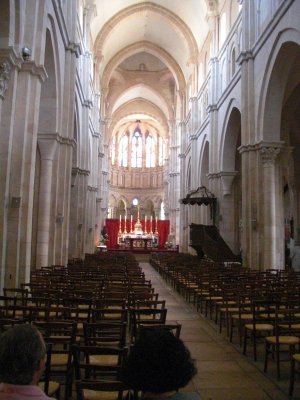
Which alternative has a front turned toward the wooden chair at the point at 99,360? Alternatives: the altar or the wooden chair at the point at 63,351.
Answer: the altar

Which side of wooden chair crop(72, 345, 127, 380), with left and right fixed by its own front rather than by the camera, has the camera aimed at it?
back

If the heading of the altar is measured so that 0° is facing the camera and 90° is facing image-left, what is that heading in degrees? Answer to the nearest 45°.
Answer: approximately 0°

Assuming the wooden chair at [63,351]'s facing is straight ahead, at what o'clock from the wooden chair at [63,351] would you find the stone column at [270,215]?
The stone column is roughly at 1 o'clock from the wooden chair.

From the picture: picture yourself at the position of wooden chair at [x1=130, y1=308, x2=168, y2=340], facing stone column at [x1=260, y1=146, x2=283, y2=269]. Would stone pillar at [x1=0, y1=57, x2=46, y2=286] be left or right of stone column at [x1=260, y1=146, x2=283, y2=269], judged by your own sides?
left

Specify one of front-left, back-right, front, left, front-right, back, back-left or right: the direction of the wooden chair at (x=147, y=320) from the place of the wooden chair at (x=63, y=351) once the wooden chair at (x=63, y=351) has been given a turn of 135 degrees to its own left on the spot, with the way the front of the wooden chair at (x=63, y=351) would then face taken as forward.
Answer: back

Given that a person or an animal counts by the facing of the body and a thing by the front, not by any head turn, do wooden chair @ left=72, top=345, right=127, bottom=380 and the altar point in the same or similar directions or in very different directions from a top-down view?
very different directions

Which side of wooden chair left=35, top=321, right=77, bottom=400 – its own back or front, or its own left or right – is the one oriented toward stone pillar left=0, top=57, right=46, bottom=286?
front

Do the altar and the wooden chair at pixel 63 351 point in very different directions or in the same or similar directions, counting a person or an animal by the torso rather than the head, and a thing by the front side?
very different directions

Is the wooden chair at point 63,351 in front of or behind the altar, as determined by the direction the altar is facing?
in front

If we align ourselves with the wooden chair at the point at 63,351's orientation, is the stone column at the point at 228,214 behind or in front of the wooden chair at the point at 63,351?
in front

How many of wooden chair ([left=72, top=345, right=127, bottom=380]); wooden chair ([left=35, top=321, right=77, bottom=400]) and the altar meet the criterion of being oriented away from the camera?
2

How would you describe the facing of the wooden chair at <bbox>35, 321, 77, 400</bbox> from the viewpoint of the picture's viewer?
facing away from the viewer
